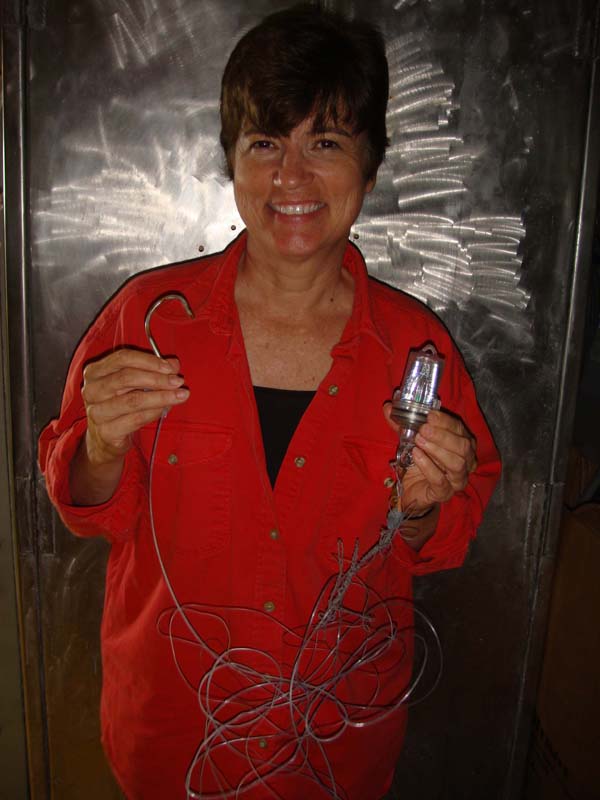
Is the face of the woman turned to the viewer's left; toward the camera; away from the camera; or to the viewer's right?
toward the camera

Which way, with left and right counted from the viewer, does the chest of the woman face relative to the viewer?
facing the viewer
